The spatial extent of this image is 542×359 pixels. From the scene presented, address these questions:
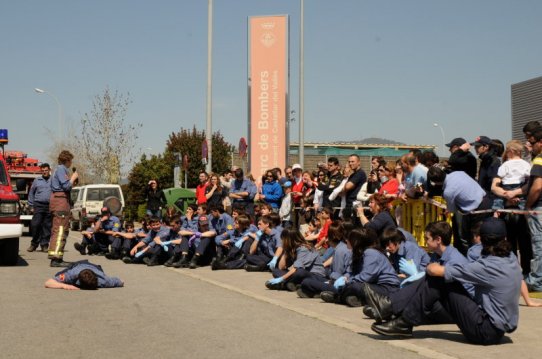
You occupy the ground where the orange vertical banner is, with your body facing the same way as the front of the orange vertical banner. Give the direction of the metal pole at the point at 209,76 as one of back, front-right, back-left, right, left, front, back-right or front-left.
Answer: right

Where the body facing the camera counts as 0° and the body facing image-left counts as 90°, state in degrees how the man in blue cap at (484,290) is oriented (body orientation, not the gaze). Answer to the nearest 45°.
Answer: approximately 135°

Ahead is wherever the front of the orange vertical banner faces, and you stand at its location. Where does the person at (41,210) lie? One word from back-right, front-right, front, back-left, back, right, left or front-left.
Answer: front-right

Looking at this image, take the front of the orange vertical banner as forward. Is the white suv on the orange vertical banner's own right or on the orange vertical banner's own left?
on the orange vertical banner's own right

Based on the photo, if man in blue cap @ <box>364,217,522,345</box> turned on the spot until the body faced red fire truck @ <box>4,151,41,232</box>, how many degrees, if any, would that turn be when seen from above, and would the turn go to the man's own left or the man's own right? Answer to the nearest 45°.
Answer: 0° — they already face it

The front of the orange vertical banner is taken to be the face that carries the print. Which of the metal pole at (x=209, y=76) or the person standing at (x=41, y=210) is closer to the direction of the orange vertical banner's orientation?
the person standing

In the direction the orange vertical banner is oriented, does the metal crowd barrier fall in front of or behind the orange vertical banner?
in front

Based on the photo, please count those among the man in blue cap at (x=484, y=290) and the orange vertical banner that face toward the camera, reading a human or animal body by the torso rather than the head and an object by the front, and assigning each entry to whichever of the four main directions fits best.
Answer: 1

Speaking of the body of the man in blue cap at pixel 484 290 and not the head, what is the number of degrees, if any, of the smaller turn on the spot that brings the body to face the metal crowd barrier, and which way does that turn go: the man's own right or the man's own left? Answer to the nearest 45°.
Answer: approximately 45° to the man's own right
